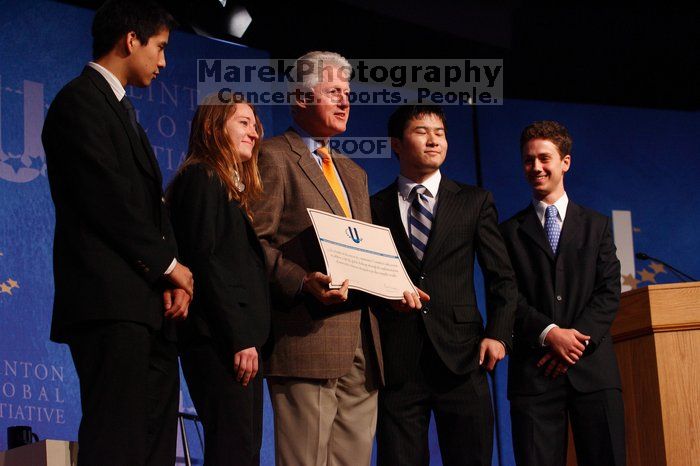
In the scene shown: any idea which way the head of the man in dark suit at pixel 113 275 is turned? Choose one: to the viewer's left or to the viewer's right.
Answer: to the viewer's right

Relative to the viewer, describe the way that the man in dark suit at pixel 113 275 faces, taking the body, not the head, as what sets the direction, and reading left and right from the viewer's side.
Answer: facing to the right of the viewer

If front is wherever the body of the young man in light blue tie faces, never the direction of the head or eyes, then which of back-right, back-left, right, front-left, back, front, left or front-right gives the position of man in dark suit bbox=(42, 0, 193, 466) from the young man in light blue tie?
front-right

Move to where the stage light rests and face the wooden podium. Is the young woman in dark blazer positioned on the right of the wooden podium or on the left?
right

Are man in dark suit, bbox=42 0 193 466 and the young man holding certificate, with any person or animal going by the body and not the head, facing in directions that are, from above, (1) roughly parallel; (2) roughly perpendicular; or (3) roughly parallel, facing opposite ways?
roughly perpendicular

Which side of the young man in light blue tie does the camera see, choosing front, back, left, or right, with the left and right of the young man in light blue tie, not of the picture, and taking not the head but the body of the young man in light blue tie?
front

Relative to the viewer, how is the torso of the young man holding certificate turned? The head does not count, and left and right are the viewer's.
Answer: facing the viewer

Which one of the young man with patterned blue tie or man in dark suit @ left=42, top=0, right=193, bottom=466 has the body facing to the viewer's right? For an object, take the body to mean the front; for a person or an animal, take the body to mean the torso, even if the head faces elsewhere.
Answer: the man in dark suit

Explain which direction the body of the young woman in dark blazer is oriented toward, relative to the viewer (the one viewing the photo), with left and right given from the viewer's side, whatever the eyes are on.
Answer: facing to the right of the viewer
